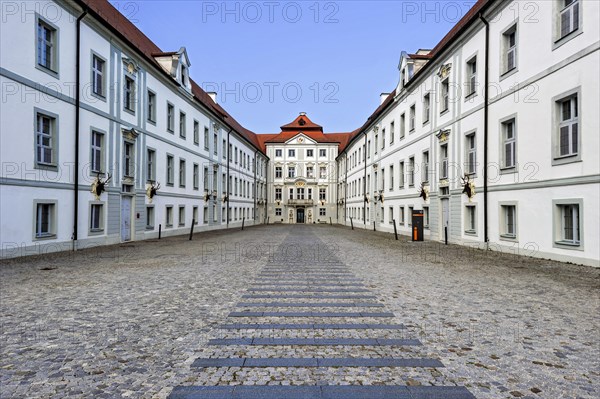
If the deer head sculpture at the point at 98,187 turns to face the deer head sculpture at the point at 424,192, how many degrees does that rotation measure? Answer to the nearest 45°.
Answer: approximately 45° to its left

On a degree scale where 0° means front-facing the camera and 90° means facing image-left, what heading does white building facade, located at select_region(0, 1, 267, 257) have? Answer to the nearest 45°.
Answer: approximately 315°

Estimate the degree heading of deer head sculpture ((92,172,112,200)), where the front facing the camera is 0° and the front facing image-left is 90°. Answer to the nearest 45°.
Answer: approximately 315°

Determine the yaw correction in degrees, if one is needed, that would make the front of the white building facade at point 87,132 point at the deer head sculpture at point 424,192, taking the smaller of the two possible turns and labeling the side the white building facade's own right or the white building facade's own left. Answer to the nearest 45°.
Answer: approximately 45° to the white building facade's own left
